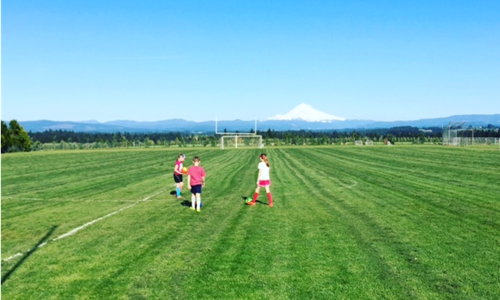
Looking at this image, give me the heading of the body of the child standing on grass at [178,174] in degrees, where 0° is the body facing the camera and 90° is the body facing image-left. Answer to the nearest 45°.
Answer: approximately 270°
